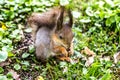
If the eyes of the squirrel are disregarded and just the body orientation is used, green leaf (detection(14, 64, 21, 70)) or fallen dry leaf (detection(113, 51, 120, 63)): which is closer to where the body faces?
the fallen dry leaf

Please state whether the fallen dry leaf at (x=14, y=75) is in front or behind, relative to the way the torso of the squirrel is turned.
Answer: behind

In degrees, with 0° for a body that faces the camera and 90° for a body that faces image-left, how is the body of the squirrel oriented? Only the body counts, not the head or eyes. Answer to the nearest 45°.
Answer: approximately 315°

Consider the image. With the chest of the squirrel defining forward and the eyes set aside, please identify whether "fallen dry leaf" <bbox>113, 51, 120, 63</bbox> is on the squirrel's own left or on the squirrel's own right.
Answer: on the squirrel's own left
